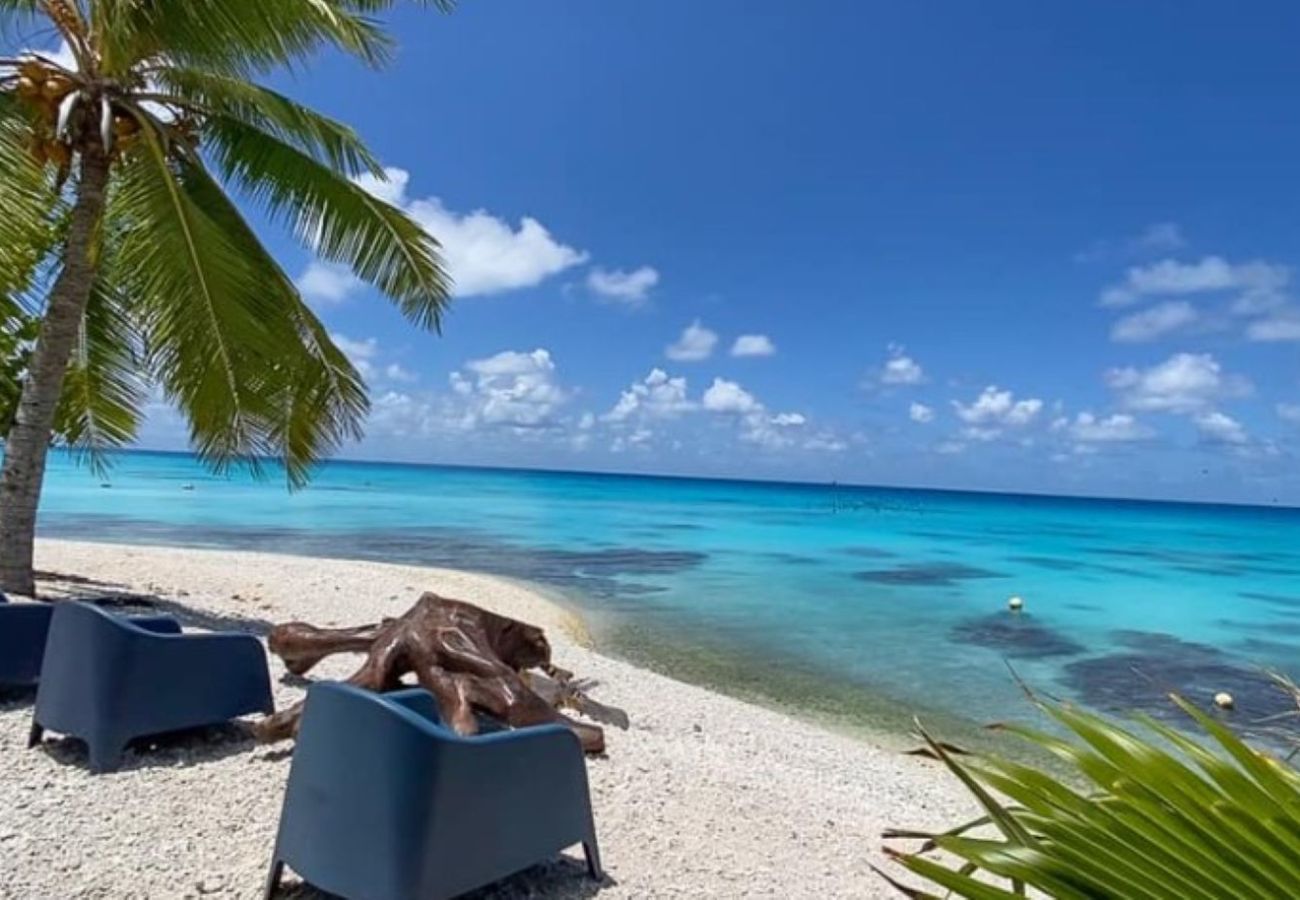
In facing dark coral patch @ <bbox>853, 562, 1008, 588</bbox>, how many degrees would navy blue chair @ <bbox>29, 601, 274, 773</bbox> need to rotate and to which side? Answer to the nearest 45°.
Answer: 0° — it already faces it

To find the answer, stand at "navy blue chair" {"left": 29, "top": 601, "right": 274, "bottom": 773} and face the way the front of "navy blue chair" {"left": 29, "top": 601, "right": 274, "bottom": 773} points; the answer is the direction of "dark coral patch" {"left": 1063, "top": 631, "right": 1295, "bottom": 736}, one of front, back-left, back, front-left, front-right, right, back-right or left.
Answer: front-right

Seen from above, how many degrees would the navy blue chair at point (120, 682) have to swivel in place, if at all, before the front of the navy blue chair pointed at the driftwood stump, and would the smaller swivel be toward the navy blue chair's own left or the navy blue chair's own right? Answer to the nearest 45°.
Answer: approximately 45° to the navy blue chair's own right

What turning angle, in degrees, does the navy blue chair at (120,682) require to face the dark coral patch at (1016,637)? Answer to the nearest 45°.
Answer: approximately 45° to its right

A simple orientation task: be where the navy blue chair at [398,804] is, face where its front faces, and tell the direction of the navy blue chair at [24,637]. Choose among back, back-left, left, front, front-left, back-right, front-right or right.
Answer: left

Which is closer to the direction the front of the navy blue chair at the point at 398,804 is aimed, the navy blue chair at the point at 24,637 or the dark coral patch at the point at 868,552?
the dark coral patch

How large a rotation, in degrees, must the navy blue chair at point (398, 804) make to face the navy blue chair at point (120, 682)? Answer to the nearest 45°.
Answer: approximately 90° to its left

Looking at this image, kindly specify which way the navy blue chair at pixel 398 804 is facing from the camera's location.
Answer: facing away from the viewer and to the right of the viewer
